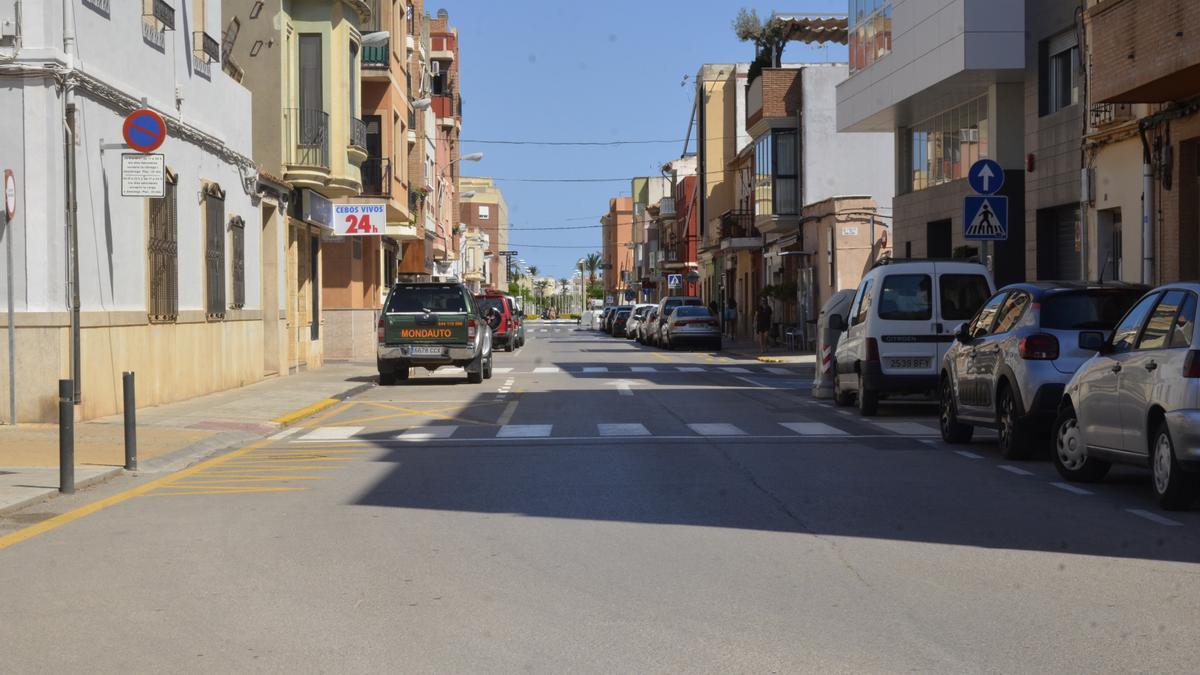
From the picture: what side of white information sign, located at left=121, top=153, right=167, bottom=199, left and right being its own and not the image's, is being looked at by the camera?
front

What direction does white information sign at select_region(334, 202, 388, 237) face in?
toward the camera

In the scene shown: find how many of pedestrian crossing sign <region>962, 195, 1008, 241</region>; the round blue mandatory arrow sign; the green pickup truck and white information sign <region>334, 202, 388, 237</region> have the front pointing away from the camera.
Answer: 1

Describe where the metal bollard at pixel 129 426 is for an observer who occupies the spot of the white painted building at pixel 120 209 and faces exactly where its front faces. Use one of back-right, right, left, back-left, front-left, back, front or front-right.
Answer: front-right

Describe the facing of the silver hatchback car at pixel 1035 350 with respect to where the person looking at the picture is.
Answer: facing away from the viewer and to the left of the viewer

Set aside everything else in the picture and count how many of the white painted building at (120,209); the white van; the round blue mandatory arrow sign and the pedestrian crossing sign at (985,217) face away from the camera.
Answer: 1

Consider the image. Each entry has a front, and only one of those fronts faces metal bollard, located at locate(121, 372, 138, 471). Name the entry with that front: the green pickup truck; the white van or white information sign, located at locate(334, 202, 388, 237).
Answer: the white information sign

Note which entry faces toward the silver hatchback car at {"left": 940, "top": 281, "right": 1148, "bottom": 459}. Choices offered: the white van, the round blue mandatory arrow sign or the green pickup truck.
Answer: the round blue mandatory arrow sign

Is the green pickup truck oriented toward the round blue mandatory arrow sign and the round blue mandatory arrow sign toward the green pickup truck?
no

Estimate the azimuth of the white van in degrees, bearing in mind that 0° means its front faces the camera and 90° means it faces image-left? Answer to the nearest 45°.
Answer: approximately 180°

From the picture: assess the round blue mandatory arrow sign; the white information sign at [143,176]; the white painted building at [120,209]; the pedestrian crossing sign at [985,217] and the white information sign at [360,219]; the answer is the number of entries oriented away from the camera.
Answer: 0

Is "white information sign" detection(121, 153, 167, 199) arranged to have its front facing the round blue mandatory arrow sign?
no

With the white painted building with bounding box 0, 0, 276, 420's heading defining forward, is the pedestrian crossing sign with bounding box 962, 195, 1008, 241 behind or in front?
in front

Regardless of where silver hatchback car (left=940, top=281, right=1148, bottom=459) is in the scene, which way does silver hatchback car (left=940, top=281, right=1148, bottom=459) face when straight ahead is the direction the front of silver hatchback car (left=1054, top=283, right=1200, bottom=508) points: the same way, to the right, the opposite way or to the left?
the same way

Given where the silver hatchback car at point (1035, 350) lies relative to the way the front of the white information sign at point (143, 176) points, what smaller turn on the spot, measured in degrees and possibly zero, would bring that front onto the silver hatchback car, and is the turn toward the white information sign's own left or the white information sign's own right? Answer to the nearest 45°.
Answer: approximately 45° to the white information sign's own left

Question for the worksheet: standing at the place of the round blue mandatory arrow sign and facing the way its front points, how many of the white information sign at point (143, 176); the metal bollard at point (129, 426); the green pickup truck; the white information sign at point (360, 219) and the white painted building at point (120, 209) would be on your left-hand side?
0

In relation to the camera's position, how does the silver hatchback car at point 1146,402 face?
facing away from the viewer and to the left of the viewer

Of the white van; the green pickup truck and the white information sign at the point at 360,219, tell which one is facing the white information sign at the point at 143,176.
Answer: the white information sign at the point at 360,219

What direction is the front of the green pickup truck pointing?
away from the camera
